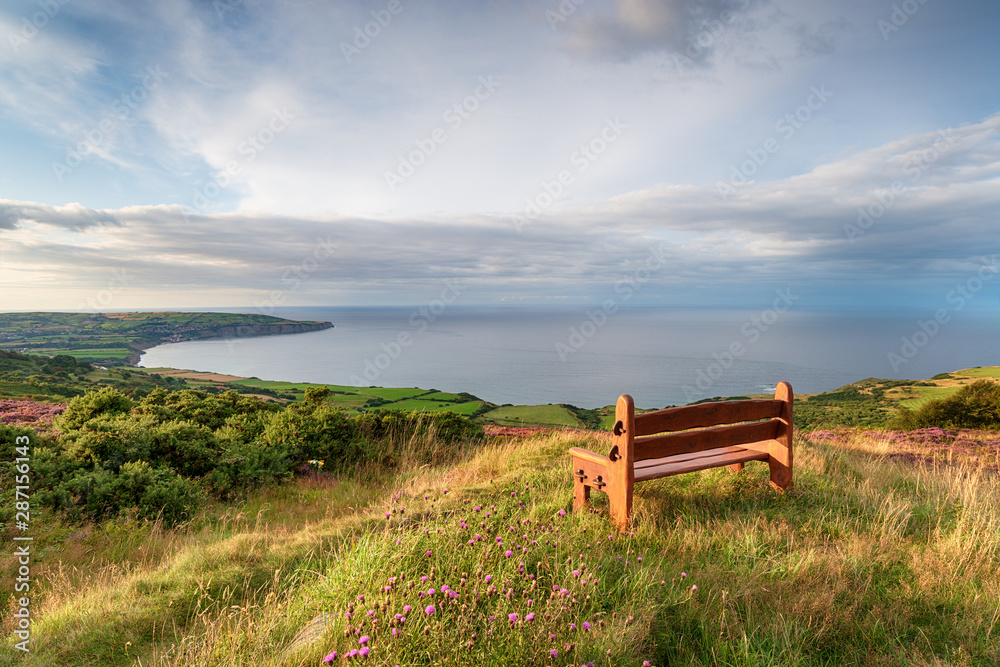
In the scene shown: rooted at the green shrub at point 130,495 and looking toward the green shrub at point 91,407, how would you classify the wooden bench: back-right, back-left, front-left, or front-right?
back-right

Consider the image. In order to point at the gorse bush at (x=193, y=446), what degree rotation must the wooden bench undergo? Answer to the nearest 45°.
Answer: approximately 45° to its left

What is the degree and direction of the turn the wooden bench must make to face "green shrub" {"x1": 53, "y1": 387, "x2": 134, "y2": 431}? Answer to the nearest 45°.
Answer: approximately 45° to its left

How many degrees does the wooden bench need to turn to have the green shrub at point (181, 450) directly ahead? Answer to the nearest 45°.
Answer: approximately 45° to its left

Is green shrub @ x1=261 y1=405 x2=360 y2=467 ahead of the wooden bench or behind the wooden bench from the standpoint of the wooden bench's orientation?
ahead

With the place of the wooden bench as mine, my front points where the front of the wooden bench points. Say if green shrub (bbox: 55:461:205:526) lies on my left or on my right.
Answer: on my left

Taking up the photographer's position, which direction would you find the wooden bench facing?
facing away from the viewer and to the left of the viewer
